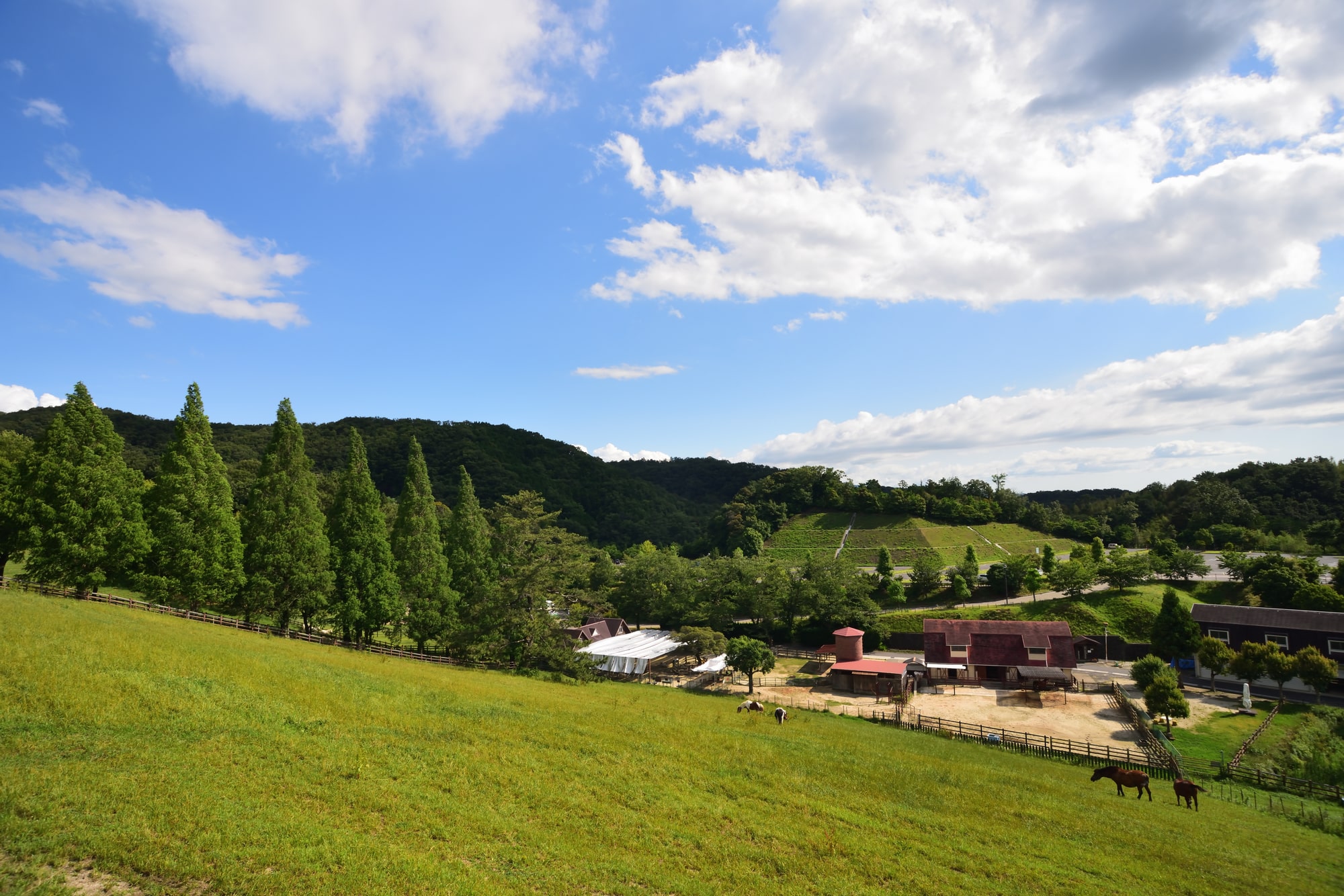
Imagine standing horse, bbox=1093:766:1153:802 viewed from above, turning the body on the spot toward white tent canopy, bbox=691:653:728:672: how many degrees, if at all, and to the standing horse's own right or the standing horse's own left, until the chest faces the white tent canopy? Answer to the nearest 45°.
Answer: approximately 45° to the standing horse's own right

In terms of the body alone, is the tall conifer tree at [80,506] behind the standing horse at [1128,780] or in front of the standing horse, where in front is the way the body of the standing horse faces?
in front

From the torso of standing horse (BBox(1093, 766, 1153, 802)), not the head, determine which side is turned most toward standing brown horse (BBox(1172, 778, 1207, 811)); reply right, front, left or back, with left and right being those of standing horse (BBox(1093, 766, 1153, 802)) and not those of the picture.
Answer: back

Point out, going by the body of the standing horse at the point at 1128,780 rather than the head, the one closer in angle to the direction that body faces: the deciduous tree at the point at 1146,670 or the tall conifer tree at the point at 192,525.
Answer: the tall conifer tree

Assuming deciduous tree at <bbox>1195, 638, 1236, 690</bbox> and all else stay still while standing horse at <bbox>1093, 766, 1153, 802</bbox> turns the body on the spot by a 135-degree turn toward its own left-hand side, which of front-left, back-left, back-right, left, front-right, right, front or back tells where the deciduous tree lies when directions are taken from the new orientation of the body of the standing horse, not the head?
back-left

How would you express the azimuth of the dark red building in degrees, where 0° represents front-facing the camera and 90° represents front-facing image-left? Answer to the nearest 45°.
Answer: approximately 0°

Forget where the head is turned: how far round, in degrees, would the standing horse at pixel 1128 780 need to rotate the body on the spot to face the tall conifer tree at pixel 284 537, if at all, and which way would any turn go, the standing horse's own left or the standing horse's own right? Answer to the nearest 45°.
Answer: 0° — it already faces it

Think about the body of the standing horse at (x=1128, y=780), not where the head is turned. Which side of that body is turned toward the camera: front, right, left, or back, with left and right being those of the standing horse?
left

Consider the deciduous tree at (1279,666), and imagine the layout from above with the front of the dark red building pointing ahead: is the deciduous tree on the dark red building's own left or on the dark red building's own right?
on the dark red building's own left

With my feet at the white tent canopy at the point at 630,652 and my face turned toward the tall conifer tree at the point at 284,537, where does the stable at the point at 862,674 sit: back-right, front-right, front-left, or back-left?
back-left

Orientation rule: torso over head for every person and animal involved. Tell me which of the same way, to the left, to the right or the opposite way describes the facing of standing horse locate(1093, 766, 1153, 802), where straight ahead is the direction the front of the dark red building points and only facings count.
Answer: to the right

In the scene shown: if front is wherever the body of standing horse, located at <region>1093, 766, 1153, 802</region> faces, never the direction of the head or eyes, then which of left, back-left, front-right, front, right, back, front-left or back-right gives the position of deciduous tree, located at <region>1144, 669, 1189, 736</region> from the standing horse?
right
